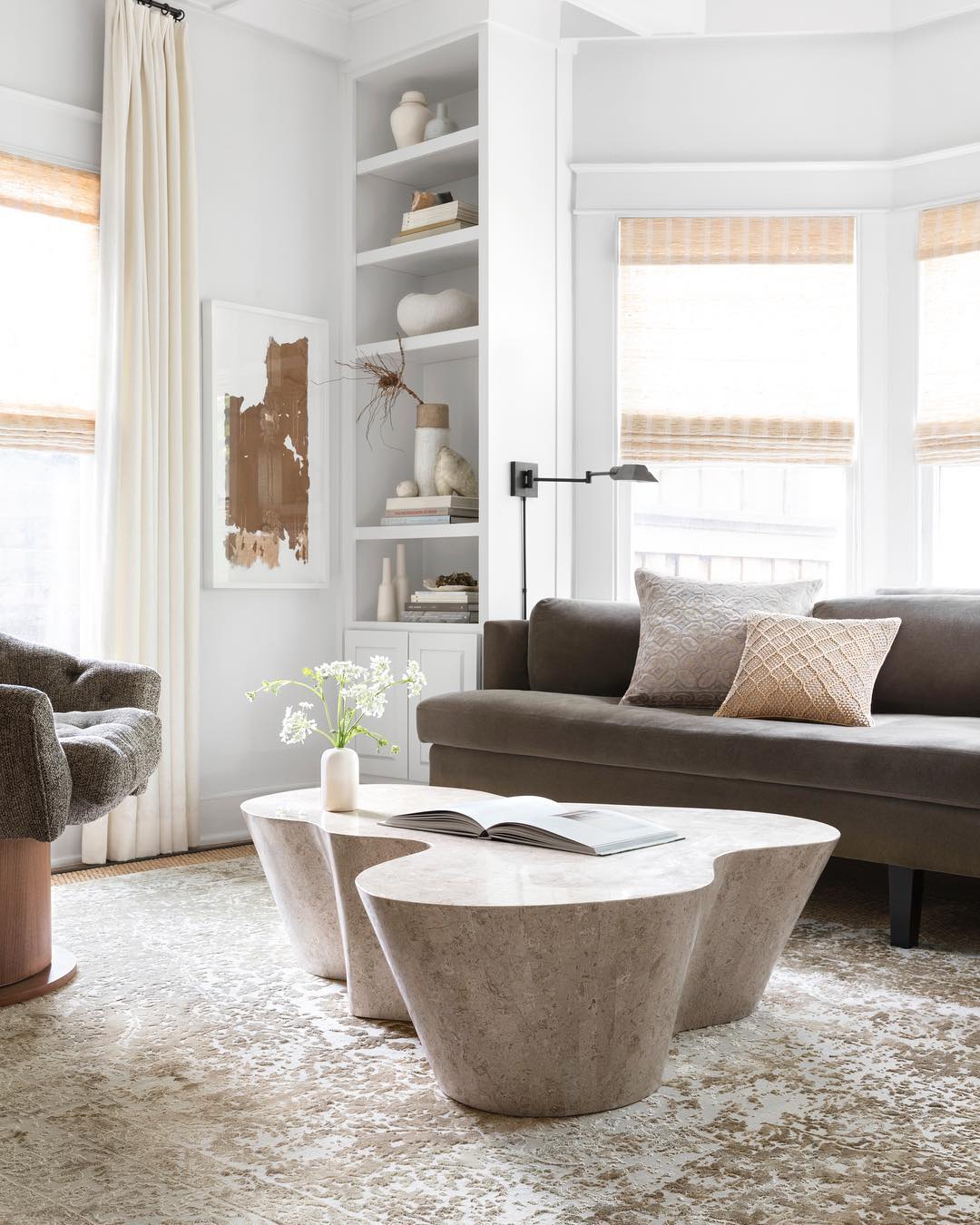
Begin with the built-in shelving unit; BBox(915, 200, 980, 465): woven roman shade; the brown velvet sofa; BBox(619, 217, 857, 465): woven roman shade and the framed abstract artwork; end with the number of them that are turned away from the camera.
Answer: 0

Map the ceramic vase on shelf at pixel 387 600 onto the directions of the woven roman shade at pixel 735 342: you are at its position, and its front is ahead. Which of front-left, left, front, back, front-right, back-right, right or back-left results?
right

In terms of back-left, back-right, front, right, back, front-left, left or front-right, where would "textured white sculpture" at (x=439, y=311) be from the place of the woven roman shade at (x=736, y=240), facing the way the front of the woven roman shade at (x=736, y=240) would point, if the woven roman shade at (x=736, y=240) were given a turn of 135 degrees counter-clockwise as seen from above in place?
back-left

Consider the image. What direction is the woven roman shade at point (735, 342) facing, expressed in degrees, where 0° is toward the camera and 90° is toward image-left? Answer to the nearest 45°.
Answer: approximately 0°

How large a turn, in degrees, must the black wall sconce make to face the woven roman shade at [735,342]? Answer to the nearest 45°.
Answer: approximately 45° to its left

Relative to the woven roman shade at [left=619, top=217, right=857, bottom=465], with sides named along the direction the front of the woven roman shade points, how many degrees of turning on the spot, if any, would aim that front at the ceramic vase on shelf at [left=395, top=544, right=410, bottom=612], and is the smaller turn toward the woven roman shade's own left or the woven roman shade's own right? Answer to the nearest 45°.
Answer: approximately 90° to the woven roman shade's own right

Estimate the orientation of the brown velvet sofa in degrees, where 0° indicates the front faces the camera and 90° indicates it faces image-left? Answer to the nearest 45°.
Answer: approximately 45°

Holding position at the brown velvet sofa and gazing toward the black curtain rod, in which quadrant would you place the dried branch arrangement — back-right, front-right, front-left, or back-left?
front-right

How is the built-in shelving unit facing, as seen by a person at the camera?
facing the viewer and to the left of the viewer

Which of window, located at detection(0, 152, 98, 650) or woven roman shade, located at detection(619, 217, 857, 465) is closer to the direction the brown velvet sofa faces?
the window

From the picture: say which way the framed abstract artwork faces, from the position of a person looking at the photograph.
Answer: facing the viewer and to the right of the viewer

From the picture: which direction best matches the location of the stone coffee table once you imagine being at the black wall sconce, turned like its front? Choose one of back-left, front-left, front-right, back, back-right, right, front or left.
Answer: front-right

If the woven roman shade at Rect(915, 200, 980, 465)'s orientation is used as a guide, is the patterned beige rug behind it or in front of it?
in front

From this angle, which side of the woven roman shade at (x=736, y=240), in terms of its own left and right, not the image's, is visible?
front

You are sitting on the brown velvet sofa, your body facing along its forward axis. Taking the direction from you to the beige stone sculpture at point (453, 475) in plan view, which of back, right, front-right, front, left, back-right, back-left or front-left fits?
right

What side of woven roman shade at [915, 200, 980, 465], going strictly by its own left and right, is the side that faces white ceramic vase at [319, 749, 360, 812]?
front
